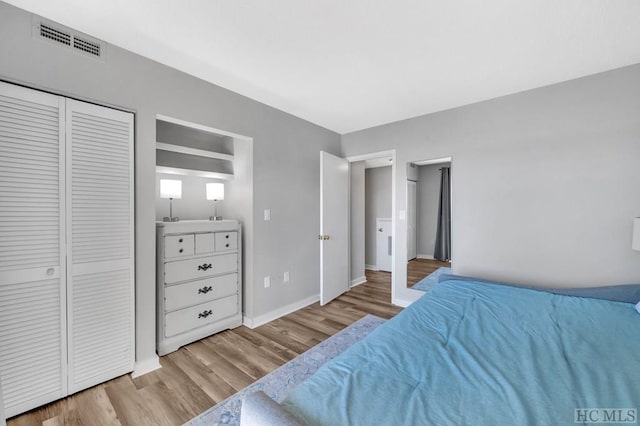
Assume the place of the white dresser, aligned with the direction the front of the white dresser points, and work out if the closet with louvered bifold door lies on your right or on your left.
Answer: on your right

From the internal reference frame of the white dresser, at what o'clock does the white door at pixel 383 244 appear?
The white door is roughly at 10 o'clock from the white dresser.

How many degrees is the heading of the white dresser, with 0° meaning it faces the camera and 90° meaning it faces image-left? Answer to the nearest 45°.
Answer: approximately 315°

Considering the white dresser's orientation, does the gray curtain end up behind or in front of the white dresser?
in front

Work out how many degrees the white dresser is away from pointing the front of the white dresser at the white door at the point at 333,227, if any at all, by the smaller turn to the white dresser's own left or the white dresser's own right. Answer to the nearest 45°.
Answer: approximately 45° to the white dresser's own left

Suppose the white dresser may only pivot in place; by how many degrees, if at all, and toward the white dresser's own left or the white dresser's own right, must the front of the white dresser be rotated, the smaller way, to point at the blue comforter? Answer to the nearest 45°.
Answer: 0° — it already faces it

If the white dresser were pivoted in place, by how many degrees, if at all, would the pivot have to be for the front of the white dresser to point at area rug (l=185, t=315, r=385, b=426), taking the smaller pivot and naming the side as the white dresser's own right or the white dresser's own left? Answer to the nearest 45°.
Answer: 0° — it already faces it

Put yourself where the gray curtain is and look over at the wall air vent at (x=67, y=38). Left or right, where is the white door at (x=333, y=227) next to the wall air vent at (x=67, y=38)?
right
